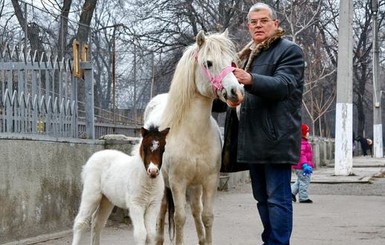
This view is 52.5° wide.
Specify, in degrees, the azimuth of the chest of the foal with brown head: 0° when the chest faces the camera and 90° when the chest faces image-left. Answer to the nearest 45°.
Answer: approximately 315°

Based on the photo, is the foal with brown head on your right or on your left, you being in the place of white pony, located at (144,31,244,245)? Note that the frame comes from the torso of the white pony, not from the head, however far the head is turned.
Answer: on your right

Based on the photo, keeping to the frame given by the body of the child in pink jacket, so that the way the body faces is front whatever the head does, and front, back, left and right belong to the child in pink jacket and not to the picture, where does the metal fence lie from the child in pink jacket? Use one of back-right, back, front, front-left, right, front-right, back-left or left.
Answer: back-right

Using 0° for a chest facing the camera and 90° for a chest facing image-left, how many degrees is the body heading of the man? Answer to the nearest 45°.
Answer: approximately 45°

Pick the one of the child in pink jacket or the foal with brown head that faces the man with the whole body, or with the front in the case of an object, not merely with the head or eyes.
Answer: the foal with brown head

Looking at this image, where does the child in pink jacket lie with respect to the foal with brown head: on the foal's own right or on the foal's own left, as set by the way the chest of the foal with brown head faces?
on the foal's own left

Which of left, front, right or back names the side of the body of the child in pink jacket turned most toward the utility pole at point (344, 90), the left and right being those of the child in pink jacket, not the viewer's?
left

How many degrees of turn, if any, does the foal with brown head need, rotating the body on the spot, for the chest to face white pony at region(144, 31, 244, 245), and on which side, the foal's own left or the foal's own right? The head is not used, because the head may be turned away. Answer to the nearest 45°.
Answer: approximately 45° to the foal's own left
